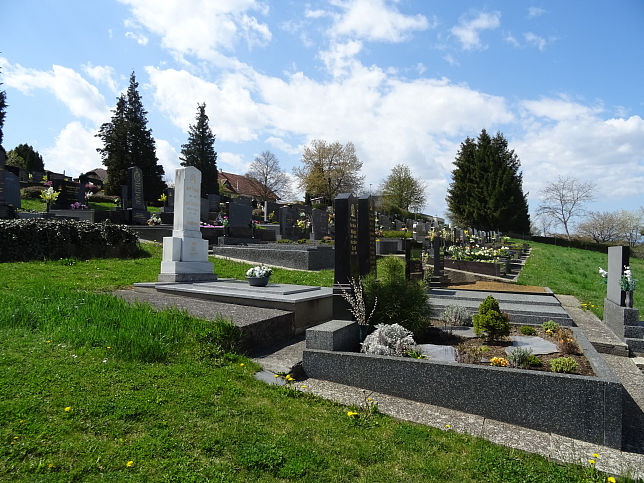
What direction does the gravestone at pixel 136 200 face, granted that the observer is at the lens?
facing the viewer and to the right of the viewer

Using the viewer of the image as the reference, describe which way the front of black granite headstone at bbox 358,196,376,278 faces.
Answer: facing to the right of the viewer

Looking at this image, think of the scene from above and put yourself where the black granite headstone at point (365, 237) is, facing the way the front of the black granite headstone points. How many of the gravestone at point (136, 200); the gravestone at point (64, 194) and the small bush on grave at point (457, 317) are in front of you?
1

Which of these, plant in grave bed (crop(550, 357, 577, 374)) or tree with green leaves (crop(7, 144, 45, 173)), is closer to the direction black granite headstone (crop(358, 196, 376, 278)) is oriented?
the plant in grave bed

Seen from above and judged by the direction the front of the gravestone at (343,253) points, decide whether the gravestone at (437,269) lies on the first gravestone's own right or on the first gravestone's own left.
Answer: on the first gravestone's own left

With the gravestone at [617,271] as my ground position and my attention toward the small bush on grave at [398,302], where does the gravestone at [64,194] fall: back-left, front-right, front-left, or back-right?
front-right

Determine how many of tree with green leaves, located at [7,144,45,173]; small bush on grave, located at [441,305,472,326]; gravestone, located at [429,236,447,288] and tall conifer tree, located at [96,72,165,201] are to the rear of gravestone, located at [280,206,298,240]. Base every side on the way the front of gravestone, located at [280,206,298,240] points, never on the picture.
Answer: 2
